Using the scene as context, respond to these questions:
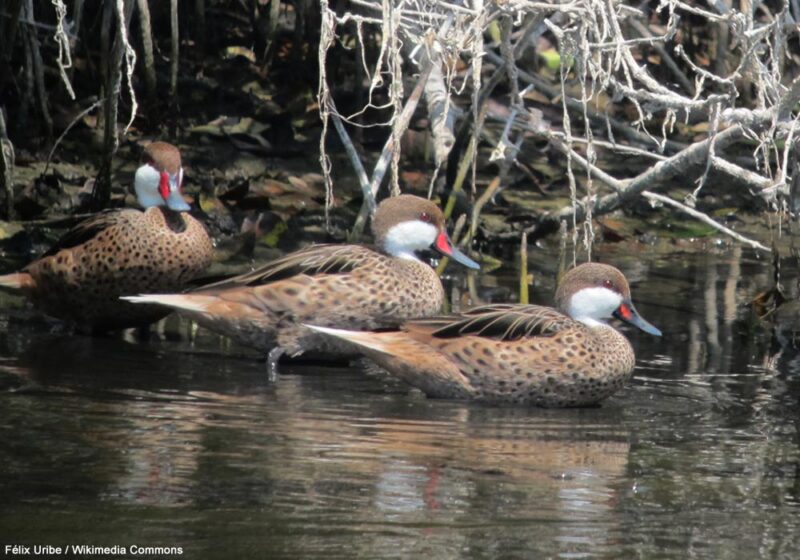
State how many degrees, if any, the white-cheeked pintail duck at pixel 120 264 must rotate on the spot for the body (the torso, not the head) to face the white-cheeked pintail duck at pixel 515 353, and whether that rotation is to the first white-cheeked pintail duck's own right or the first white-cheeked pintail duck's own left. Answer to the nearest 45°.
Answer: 0° — it already faces it

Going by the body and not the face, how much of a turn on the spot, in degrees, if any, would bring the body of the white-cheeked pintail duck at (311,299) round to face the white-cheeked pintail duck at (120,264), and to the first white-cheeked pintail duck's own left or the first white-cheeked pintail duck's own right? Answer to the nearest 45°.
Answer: approximately 135° to the first white-cheeked pintail duck's own left

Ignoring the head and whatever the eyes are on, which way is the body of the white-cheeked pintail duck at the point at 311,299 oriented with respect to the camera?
to the viewer's right

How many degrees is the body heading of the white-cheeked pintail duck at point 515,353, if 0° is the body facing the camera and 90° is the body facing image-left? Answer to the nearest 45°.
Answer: approximately 270°

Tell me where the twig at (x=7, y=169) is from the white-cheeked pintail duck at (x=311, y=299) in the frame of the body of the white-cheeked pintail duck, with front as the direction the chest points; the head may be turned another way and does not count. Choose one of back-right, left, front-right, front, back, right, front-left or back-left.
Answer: back-left

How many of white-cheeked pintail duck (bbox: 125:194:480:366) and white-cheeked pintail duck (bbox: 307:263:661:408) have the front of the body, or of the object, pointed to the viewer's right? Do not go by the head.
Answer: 2

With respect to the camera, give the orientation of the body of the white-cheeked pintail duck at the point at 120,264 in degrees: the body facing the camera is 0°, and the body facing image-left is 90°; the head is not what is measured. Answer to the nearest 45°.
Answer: approximately 315°

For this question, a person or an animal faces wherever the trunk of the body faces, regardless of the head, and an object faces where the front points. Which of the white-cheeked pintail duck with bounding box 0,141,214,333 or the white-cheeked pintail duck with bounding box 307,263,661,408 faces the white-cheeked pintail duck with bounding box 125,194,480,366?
the white-cheeked pintail duck with bounding box 0,141,214,333
